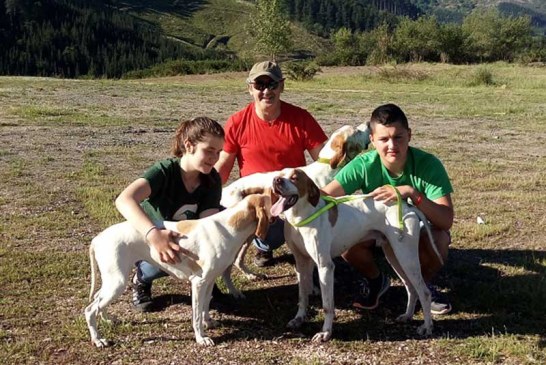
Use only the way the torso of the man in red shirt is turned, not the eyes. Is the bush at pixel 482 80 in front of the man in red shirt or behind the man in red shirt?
behind

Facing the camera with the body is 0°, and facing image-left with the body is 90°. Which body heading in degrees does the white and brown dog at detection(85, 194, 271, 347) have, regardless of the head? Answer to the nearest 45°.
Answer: approximately 270°

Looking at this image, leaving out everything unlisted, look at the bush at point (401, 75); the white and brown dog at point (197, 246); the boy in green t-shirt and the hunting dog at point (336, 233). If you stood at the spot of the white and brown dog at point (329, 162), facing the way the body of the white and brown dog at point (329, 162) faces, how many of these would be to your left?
1

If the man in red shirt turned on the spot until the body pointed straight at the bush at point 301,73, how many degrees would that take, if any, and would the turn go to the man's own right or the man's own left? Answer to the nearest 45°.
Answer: approximately 180°

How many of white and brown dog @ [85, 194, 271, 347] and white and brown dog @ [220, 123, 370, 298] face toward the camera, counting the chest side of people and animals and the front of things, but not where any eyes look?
0

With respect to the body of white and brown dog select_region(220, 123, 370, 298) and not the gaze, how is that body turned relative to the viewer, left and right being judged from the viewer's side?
facing to the right of the viewer

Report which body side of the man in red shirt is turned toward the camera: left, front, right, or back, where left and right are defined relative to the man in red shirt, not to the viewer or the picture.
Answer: front

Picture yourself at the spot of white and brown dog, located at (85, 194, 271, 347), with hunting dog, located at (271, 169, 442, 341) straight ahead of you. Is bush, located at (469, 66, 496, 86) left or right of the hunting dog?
left

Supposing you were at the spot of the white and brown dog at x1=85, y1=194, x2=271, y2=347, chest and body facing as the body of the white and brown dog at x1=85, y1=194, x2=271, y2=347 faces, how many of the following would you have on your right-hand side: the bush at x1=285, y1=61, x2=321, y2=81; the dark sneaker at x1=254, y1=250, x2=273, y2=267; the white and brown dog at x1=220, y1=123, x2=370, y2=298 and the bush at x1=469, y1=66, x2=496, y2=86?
0

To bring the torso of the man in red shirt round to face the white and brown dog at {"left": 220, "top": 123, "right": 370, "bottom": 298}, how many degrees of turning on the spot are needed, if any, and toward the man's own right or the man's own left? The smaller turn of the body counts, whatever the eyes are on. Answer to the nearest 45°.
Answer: approximately 45° to the man's own left

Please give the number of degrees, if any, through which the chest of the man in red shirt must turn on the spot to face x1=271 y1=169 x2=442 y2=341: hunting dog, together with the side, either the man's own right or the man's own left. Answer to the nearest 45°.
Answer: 0° — they already face it

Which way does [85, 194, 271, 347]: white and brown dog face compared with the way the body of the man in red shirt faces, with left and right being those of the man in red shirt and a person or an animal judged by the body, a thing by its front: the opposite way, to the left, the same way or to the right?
to the left

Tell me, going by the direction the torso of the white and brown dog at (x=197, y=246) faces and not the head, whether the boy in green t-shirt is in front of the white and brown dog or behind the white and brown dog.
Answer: in front

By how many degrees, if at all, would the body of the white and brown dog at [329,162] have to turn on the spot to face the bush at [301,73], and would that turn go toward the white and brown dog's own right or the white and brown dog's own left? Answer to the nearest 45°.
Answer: approximately 90° to the white and brown dog's own left

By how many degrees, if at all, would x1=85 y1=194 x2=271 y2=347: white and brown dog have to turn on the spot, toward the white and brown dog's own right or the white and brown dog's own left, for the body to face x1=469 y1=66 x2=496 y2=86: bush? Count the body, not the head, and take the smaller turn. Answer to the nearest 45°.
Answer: approximately 45° to the white and brown dog's own left

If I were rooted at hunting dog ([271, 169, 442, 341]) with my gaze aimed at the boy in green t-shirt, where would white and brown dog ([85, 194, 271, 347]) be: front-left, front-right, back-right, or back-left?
back-left

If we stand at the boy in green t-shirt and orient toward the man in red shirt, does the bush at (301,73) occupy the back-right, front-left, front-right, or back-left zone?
front-right

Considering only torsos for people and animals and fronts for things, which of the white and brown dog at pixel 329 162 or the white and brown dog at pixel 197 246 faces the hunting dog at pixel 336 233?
the white and brown dog at pixel 197 246

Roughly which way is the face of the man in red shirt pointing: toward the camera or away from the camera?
toward the camera

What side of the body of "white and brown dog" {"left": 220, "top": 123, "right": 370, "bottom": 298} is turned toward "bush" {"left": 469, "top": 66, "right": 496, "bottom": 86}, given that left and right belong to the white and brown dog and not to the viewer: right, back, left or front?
left

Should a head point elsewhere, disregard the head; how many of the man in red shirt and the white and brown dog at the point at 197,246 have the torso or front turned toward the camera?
1

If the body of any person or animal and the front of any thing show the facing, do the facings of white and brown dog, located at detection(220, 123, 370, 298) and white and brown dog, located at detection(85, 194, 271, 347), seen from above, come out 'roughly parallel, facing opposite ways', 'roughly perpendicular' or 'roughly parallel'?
roughly parallel
